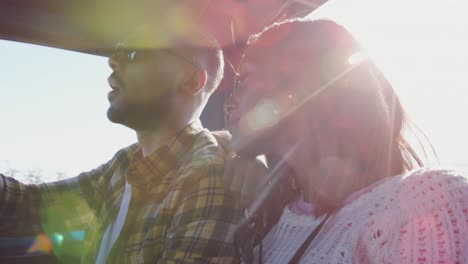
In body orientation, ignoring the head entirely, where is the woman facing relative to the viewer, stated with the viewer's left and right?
facing to the left of the viewer

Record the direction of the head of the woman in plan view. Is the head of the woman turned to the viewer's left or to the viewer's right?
to the viewer's left

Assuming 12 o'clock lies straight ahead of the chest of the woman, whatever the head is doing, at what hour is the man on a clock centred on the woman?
The man is roughly at 1 o'clock from the woman.

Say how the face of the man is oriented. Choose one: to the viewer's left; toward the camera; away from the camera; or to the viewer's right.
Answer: to the viewer's left
